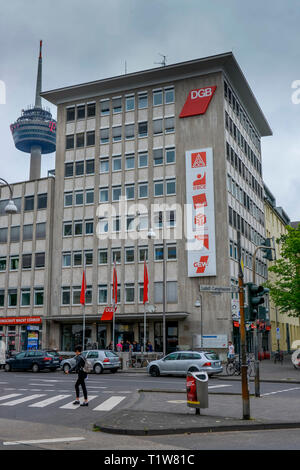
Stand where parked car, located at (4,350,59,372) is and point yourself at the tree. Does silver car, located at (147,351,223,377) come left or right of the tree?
right

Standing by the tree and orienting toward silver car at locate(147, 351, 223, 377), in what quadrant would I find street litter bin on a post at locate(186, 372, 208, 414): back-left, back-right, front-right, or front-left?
front-left

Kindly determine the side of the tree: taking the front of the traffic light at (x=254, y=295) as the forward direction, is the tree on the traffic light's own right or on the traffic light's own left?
on the traffic light's own left

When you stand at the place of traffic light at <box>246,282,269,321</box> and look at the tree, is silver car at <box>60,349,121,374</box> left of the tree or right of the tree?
left
